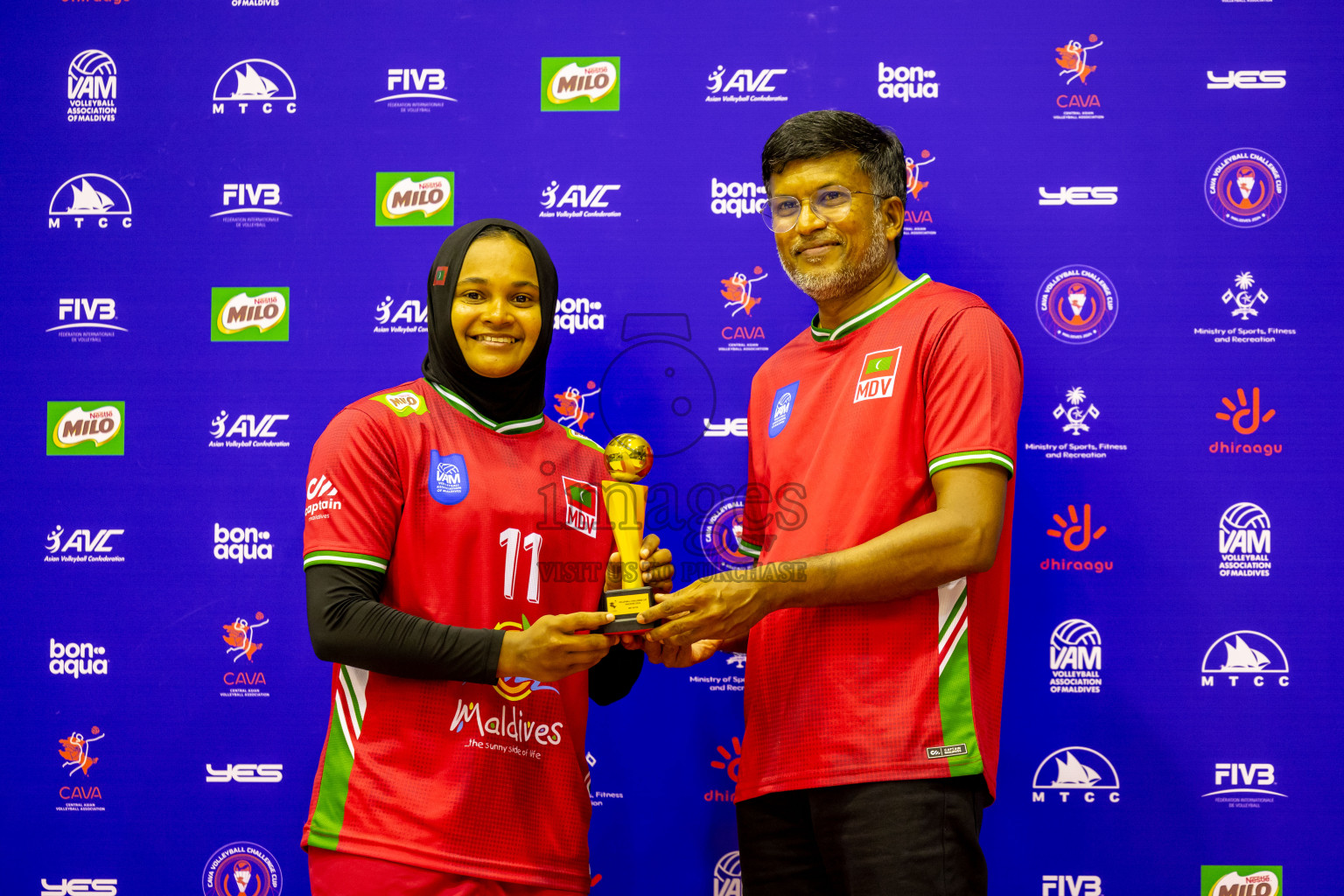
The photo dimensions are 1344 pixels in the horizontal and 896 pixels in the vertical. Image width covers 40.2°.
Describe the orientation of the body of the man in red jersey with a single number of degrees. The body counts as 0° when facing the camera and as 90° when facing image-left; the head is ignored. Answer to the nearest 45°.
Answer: approximately 45°
